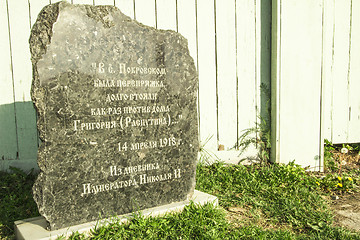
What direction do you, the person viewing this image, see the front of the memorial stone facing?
facing the viewer and to the right of the viewer
